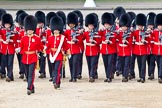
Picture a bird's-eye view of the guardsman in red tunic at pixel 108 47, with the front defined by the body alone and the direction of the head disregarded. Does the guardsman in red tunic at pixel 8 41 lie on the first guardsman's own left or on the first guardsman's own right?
on the first guardsman's own right

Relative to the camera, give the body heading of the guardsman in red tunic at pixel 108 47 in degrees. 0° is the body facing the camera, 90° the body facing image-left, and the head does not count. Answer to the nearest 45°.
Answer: approximately 0°

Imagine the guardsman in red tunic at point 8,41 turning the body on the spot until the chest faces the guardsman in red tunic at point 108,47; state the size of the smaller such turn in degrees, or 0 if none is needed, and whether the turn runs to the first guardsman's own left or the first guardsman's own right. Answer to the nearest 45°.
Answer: approximately 90° to the first guardsman's own left

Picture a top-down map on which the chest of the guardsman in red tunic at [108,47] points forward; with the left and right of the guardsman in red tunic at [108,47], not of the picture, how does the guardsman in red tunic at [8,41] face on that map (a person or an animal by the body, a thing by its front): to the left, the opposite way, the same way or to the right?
the same way

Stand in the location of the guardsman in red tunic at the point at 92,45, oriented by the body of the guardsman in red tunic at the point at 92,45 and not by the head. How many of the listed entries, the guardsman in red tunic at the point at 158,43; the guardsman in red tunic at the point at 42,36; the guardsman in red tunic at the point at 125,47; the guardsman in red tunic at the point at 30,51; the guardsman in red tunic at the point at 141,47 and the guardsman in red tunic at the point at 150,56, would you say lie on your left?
4

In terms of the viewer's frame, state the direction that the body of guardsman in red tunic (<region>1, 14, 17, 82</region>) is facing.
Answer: toward the camera

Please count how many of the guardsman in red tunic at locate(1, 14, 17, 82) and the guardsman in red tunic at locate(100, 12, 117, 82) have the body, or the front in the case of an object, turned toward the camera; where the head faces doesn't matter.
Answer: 2

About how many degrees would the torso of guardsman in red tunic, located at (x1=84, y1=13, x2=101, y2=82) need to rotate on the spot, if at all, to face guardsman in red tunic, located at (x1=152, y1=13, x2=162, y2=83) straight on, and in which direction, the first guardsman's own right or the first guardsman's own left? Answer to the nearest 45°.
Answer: approximately 90° to the first guardsman's own left

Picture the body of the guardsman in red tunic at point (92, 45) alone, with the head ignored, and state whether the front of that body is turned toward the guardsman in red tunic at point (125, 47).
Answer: no

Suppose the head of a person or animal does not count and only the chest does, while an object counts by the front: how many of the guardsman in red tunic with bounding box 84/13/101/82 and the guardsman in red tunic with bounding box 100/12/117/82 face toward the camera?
2

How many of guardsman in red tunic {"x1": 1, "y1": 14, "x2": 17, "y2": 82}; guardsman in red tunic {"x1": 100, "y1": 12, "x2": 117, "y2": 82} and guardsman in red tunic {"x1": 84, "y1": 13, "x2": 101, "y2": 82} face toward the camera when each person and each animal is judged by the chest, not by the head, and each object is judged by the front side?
3

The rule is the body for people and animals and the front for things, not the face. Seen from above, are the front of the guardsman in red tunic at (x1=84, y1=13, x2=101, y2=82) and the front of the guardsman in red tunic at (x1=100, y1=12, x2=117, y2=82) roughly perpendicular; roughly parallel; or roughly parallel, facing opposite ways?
roughly parallel

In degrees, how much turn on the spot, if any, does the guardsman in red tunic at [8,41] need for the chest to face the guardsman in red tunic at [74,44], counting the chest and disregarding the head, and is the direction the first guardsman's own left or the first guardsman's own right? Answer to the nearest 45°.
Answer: approximately 90° to the first guardsman's own left
